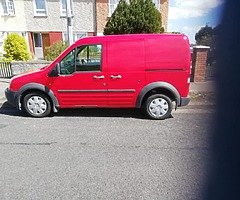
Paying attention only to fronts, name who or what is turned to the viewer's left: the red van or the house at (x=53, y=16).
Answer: the red van

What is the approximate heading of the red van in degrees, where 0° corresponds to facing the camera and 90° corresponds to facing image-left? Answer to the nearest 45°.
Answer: approximately 90°

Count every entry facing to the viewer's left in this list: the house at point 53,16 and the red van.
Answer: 1

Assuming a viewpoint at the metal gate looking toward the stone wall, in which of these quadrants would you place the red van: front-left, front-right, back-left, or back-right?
front-right

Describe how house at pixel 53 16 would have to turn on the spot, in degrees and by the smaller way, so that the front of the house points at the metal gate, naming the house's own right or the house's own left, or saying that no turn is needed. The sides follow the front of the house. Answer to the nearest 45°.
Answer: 0° — it already faces it

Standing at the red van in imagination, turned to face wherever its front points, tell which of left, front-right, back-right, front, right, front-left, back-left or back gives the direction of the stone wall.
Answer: front-right

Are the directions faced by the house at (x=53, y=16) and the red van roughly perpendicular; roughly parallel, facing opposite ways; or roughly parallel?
roughly perpendicular

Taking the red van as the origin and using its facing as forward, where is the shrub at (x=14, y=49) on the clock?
The shrub is roughly at 2 o'clock from the red van.

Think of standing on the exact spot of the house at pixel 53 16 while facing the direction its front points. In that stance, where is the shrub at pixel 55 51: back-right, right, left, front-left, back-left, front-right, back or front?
front

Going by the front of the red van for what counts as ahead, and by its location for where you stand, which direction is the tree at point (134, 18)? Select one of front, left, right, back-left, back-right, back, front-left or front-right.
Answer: right

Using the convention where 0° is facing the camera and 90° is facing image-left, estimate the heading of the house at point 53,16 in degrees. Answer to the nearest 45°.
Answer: approximately 0°

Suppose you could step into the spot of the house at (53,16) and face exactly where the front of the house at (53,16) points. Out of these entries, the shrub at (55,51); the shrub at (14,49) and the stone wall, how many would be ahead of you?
3

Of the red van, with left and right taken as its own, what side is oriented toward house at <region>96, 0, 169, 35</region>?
right
